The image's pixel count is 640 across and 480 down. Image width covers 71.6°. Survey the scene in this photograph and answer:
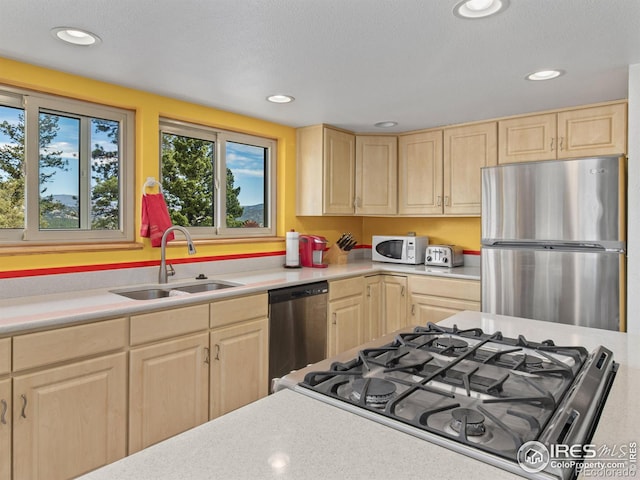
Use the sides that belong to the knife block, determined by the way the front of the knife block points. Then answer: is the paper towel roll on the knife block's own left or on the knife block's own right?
on the knife block's own right

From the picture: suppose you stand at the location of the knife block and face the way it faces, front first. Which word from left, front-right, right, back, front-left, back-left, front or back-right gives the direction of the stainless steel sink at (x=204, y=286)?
right

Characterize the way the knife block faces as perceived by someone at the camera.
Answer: facing the viewer and to the right of the viewer

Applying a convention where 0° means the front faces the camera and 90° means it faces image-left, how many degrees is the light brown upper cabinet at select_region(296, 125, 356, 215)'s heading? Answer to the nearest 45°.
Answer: approximately 315°

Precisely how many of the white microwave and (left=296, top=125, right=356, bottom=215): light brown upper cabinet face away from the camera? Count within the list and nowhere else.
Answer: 0

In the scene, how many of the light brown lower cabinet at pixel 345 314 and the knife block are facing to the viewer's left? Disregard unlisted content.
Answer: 0

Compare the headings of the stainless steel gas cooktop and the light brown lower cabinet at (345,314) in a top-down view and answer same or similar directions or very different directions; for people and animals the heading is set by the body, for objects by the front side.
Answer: very different directions

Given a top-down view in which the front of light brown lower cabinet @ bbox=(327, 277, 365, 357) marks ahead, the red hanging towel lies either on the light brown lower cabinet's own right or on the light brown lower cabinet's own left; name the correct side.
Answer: on the light brown lower cabinet's own right

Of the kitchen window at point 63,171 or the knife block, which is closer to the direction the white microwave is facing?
the kitchen window

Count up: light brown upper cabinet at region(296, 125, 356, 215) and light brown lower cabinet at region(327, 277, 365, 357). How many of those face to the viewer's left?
0
